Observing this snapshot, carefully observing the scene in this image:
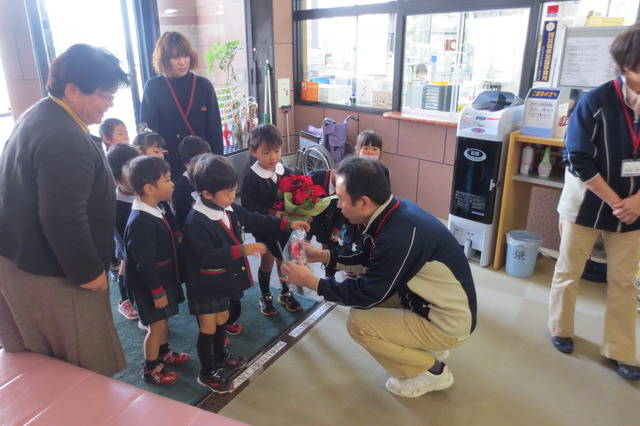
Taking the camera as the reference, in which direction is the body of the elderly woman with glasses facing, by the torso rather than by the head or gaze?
to the viewer's right

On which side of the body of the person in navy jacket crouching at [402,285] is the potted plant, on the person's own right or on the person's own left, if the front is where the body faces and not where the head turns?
on the person's own right

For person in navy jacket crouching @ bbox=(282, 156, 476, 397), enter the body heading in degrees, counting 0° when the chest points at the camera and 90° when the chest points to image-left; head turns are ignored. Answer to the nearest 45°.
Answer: approximately 90°

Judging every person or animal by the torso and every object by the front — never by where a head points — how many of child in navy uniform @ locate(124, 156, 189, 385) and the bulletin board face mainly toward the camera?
1

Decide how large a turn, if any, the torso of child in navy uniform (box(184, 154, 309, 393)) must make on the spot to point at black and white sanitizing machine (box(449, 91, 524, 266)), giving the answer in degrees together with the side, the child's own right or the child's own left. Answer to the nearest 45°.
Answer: approximately 90° to the child's own left

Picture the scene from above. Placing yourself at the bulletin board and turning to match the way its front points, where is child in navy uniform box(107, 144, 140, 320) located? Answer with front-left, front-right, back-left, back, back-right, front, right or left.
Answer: front-right

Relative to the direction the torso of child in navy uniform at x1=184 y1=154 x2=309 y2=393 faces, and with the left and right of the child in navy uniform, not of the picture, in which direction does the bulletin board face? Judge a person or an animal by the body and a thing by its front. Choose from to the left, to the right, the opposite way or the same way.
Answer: to the right

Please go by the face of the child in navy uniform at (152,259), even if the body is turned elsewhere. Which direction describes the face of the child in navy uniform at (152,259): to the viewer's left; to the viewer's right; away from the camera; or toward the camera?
to the viewer's right

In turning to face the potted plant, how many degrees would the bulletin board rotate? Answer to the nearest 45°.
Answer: approximately 90° to its right

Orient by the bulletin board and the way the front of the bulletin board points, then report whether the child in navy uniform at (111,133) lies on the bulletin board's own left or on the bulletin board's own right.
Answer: on the bulletin board's own right
